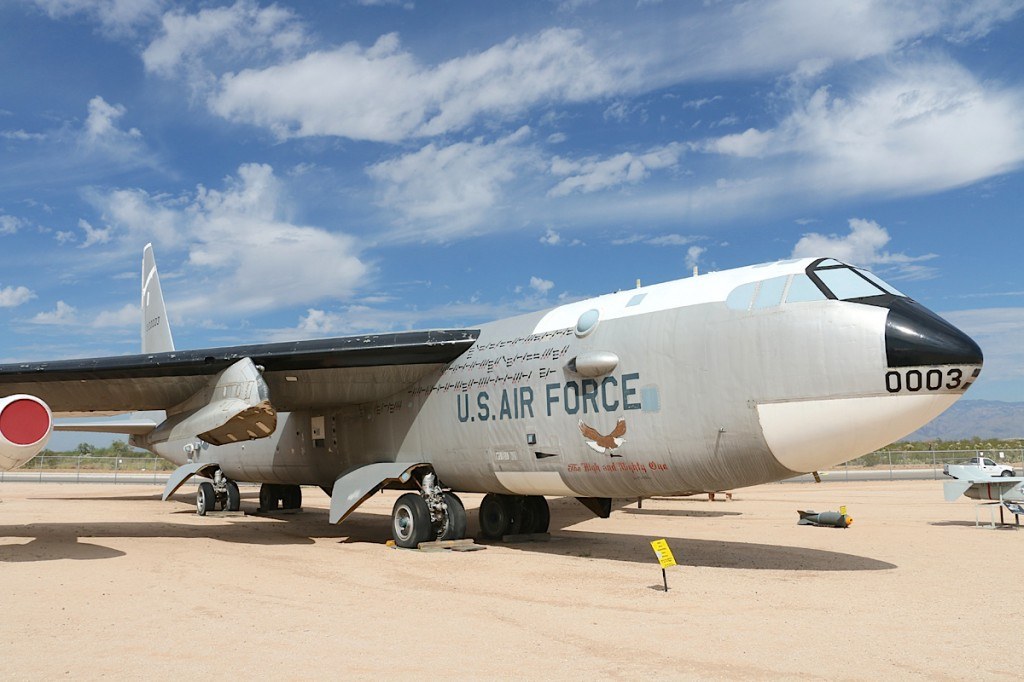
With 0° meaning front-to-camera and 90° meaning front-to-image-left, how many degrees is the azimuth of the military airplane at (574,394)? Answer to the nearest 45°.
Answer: approximately 315°
